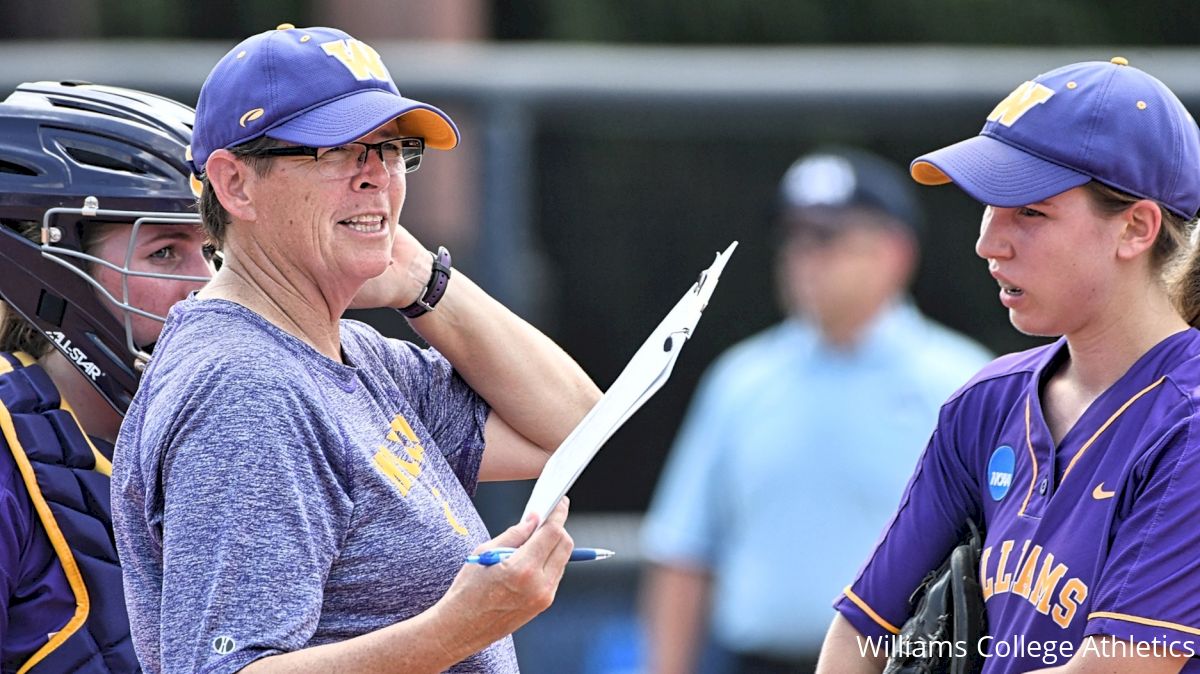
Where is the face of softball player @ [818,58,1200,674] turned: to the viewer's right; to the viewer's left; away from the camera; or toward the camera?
to the viewer's left

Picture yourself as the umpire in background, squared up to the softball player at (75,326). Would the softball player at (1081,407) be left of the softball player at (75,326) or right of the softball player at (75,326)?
left

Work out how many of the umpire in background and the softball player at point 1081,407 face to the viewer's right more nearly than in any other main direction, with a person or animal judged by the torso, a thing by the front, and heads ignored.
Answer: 0

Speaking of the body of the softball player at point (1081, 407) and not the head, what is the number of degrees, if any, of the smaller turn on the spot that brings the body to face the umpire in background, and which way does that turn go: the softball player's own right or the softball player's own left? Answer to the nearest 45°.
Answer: approximately 135° to the softball player's own right

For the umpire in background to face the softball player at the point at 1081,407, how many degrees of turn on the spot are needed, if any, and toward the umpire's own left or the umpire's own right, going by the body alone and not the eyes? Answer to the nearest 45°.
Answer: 0° — they already face them

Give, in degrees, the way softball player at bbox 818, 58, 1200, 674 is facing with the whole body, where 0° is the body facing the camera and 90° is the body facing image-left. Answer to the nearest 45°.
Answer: approximately 45°

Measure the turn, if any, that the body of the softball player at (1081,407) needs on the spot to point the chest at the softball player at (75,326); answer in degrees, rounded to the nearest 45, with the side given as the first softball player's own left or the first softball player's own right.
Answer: approximately 45° to the first softball player's own right

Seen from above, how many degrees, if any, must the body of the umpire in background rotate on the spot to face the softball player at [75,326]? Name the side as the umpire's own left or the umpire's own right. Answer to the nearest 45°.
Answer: approximately 45° to the umpire's own right

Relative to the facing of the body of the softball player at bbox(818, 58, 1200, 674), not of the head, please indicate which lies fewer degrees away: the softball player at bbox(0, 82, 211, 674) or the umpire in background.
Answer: the softball player
